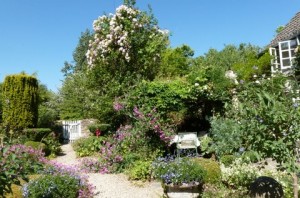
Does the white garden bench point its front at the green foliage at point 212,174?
yes

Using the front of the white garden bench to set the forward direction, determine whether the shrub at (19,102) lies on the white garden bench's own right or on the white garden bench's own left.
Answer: on the white garden bench's own right

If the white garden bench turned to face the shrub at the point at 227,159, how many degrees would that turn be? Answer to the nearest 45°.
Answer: approximately 45° to its left

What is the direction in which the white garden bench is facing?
toward the camera

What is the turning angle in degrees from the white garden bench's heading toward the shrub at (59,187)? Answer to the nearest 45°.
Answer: approximately 45° to its right

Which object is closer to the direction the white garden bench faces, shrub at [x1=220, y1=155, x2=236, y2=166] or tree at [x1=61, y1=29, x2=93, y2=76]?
the shrub

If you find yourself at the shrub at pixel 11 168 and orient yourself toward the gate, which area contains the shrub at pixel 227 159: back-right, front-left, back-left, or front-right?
front-right

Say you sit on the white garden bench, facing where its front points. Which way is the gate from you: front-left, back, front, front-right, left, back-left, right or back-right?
back-right

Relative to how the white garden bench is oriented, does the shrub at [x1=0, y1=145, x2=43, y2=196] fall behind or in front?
in front

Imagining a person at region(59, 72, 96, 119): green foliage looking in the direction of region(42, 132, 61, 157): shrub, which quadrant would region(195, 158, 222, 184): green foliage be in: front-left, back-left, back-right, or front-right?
front-left

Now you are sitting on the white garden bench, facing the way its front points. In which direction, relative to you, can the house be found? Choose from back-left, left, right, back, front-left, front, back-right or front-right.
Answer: back-left

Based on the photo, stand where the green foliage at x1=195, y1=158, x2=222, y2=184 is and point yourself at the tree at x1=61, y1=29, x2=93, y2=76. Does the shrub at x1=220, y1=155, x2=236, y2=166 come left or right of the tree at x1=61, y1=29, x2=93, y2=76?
right

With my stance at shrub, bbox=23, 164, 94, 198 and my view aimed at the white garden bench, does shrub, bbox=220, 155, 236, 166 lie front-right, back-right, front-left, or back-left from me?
front-right
